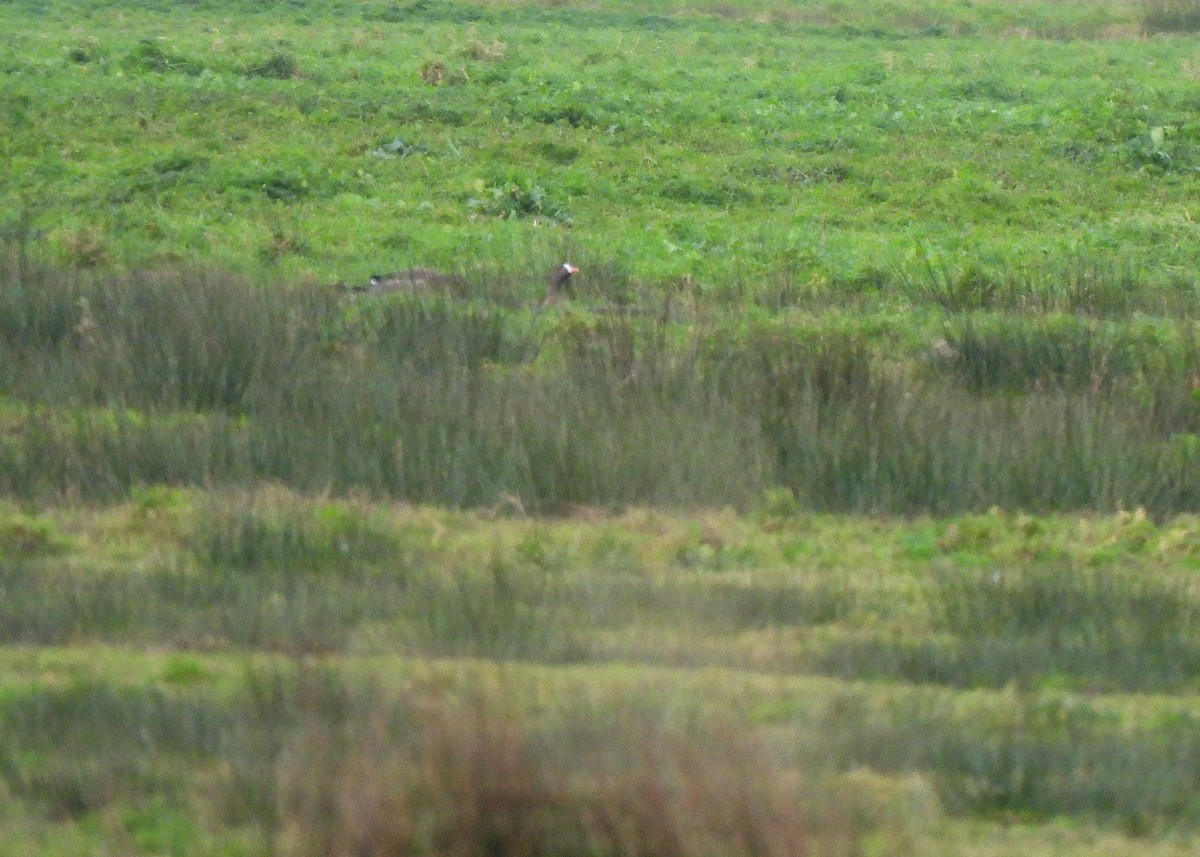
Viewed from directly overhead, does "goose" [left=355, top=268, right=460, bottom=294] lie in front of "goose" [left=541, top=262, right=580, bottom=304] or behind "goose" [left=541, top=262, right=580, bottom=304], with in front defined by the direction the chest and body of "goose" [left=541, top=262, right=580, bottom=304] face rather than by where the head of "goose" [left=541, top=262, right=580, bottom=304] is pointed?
behind

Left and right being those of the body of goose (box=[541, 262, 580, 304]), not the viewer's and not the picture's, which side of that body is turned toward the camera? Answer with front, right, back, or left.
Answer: right
